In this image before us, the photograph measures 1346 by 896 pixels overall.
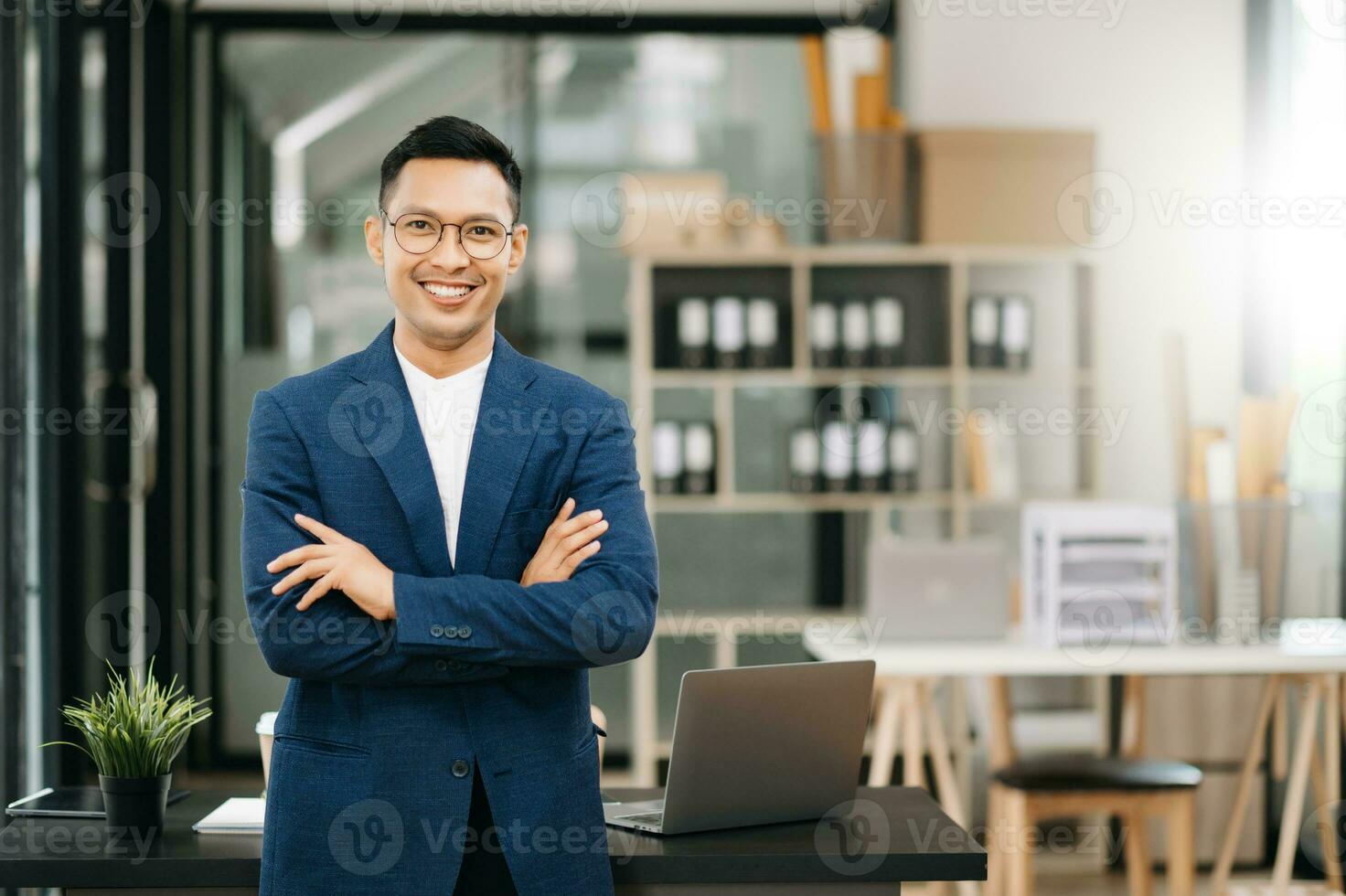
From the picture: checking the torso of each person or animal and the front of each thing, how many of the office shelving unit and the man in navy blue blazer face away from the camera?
0

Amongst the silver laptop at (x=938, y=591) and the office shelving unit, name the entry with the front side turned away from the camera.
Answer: the silver laptop

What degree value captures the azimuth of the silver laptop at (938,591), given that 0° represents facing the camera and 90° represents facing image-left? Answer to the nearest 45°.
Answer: approximately 180°

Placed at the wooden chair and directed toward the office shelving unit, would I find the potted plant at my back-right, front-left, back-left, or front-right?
back-left

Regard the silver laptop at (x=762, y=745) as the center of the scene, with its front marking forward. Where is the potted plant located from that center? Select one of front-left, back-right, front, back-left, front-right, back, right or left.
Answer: front-left

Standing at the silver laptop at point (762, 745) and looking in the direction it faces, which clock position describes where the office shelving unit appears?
The office shelving unit is roughly at 2 o'clock from the silver laptop.

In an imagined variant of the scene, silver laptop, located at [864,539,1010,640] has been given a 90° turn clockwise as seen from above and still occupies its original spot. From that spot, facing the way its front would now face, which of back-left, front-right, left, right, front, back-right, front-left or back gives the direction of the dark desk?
right

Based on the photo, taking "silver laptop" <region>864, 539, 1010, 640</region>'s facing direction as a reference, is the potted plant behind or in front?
behind

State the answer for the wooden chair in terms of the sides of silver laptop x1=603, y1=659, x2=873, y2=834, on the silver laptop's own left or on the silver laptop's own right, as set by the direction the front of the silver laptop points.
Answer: on the silver laptop's own right

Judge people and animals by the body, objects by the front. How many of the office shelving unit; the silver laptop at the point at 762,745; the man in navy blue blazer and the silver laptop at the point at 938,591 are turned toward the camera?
2

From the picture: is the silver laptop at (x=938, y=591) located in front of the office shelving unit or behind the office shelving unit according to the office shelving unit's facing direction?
in front

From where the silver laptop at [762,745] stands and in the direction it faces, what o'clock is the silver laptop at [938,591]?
the silver laptop at [938,591] is roughly at 2 o'clock from the silver laptop at [762,745].

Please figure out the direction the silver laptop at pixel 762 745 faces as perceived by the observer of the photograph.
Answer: facing away from the viewer and to the left of the viewer
